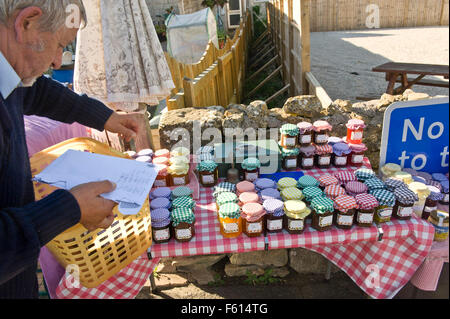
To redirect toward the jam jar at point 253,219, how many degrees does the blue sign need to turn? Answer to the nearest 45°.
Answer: approximately 45° to its right

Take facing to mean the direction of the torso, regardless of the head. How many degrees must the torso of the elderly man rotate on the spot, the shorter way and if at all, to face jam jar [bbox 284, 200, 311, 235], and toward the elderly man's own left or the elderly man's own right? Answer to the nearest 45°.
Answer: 0° — they already face it

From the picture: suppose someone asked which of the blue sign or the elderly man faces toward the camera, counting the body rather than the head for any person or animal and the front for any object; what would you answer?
the blue sign

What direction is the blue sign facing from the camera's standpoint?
toward the camera

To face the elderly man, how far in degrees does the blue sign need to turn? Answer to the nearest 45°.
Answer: approximately 45° to its right

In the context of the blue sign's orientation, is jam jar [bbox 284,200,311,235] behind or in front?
in front

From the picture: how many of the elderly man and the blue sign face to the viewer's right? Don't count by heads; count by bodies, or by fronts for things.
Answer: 1

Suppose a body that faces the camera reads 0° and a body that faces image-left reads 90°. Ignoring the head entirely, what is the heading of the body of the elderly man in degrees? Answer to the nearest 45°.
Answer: approximately 270°

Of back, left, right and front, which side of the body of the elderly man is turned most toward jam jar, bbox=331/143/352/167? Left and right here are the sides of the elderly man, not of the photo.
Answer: front

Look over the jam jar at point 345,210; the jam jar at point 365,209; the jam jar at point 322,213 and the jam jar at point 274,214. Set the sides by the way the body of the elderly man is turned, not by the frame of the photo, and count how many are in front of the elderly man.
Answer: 4

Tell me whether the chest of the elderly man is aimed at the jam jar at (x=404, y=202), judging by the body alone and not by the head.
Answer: yes

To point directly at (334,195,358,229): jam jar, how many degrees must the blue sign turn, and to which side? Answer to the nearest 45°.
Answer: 0° — it already faces it

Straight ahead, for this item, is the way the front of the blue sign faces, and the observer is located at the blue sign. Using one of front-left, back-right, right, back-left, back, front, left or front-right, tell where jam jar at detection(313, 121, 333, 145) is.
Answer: right

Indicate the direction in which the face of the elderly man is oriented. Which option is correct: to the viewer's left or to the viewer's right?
to the viewer's right

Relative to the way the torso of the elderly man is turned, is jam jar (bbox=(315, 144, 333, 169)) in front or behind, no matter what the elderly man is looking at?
in front
